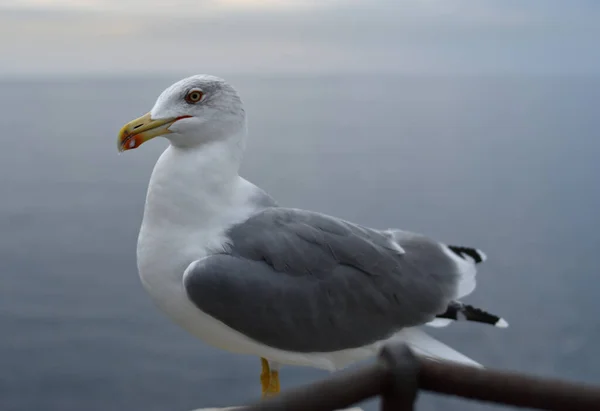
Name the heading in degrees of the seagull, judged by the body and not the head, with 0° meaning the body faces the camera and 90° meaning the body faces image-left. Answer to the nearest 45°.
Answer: approximately 90°
